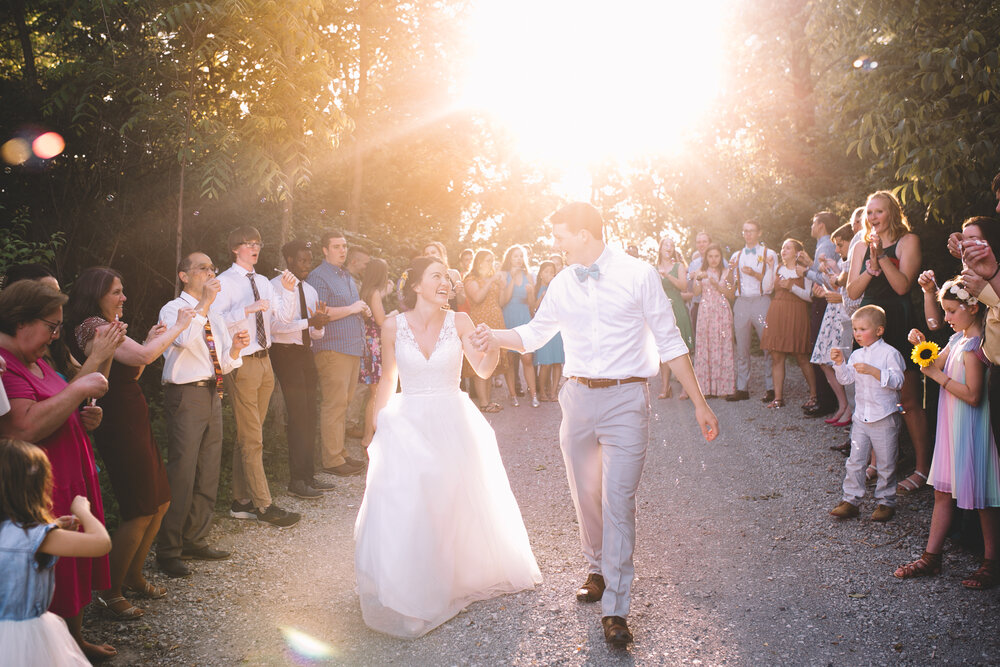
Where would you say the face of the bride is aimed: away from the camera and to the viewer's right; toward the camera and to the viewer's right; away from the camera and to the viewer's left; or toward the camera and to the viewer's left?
toward the camera and to the viewer's right

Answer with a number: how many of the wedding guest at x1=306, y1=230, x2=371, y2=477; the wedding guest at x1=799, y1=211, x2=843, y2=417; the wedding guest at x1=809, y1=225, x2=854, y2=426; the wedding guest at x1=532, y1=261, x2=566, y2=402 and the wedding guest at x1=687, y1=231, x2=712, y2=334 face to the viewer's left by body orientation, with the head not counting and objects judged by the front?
2

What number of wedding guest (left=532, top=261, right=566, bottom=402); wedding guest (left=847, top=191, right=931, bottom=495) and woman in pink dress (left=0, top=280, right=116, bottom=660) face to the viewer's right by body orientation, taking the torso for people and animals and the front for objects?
1

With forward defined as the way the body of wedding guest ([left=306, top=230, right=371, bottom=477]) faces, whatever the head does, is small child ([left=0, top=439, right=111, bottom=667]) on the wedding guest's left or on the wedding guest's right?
on the wedding guest's right

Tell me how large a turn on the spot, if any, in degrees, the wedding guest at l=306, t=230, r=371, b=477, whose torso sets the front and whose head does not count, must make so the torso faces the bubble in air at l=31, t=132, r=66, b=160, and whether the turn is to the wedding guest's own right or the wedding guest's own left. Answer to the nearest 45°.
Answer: approximately 45° to the wedding guest's own right

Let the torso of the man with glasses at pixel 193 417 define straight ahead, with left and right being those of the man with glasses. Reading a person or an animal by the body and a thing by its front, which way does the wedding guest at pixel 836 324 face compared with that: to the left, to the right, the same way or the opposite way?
the opposite way

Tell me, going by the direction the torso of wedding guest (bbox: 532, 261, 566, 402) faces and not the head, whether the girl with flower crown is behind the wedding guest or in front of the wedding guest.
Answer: in front

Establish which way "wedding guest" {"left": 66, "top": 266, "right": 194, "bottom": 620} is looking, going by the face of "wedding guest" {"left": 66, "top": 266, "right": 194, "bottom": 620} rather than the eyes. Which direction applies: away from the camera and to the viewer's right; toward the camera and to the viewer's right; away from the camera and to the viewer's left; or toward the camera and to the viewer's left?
toward the camera and to the viewer's right

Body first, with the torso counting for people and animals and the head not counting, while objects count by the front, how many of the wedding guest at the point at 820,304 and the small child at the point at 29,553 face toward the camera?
0

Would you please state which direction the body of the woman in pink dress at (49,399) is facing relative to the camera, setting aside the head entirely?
to the viewer's right

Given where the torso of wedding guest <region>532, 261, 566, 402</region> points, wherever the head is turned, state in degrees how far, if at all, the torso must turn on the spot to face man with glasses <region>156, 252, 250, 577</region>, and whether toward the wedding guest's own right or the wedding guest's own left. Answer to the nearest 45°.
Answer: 0° — they already face them

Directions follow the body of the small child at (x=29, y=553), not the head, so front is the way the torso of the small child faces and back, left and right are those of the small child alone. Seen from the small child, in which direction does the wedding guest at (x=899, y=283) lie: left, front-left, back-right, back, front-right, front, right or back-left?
front-right

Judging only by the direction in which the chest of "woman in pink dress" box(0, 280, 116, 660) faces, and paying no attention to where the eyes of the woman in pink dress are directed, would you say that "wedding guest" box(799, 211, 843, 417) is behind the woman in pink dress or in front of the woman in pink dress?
in front

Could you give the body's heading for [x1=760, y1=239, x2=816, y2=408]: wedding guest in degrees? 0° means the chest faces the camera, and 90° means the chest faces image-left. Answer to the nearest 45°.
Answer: approximately 45°
